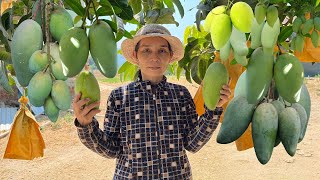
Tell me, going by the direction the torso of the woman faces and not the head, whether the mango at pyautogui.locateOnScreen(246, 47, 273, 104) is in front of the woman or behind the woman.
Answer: in front

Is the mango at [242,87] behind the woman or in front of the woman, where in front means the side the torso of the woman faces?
in front

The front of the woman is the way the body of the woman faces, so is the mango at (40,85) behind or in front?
in front

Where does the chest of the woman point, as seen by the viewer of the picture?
toward the camera
